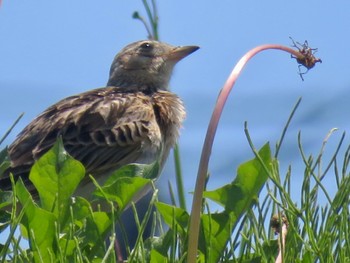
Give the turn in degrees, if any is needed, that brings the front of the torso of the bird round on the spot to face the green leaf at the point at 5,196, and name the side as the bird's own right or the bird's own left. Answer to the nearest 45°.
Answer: approximately 180°

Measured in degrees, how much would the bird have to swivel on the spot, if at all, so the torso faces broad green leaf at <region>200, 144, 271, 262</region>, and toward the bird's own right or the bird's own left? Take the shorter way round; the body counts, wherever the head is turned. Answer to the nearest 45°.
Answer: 0° — it already faces it

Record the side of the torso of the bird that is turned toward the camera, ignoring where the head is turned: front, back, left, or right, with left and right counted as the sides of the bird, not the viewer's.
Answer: right

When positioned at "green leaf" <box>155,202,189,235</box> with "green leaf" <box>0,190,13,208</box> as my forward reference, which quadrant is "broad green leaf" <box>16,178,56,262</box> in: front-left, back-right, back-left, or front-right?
front-left

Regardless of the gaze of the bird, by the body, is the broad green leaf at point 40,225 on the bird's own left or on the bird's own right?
on the bird's own right

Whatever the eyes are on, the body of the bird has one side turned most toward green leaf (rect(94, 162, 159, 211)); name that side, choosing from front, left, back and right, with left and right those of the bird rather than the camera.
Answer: right

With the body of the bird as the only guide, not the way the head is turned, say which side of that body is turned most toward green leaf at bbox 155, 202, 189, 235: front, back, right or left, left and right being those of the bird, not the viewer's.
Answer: right
